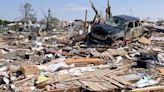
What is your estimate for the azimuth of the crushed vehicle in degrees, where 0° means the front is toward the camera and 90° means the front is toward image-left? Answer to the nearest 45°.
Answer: approximately 45°

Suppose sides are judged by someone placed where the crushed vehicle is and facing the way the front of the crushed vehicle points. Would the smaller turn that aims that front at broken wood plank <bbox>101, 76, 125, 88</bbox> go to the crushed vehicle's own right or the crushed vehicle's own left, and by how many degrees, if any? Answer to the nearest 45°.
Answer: approximately 45° to the crushed vehicle's own left
